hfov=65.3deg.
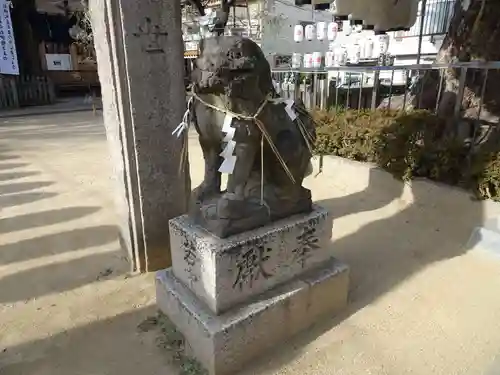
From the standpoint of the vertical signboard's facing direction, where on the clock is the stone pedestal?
The stone pedestal is roughly at 12 o'clock from the vertical signboard.

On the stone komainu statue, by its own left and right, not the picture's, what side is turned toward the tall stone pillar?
right

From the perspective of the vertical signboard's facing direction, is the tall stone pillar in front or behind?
in front

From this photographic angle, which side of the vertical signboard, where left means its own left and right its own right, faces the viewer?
front

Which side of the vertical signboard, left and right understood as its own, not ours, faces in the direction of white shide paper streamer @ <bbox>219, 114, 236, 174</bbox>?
front

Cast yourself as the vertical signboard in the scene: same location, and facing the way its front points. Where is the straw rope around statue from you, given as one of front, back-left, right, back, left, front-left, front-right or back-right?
front

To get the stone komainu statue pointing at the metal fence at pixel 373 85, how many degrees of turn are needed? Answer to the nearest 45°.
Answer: approximately 180°

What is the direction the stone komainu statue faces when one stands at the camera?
facing the viewer and to the left of the viewer

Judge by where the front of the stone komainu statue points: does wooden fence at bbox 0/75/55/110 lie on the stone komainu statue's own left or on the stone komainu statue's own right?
on the stone komainu statue's own right

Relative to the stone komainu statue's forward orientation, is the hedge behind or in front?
behind
